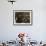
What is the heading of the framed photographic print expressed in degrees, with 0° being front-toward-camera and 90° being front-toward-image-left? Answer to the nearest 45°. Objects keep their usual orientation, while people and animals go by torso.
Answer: approximately 0°
